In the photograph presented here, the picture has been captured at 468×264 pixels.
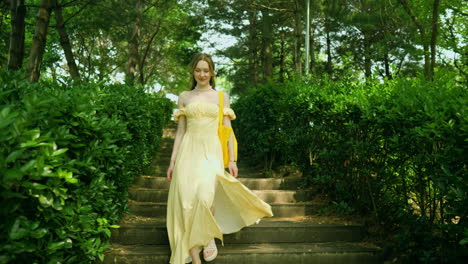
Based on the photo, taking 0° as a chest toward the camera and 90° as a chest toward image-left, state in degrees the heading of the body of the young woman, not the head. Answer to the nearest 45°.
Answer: approximately 0°

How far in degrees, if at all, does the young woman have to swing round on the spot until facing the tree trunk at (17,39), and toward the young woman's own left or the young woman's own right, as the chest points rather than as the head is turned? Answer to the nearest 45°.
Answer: approximately 135° to the young woman's own right

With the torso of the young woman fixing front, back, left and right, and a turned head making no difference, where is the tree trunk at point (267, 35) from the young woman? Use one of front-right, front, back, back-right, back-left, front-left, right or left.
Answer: back

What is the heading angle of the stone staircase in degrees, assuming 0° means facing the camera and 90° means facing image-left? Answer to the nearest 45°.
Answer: approximately 0°

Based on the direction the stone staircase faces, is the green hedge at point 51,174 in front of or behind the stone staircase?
in front

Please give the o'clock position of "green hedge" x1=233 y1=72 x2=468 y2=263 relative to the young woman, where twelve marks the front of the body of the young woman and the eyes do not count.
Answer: The green hedge is roughly at 9 o'clock from the young woman.

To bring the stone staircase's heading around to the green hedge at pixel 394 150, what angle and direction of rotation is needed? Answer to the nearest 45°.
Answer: approximately 45° to its left

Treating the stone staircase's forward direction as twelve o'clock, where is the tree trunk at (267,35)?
The tree trunk is roughly at 6 o'clock from the stone staircase.

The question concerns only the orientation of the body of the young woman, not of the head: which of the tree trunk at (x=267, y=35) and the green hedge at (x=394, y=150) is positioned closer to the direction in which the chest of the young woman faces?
the green hedge

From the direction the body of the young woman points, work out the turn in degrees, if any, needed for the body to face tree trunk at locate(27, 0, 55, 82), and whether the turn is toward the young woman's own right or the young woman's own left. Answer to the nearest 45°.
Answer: approximately 135° to the young woman's own right

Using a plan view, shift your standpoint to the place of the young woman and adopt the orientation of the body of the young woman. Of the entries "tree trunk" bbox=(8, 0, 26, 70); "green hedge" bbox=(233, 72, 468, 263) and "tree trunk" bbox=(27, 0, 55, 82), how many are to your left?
1

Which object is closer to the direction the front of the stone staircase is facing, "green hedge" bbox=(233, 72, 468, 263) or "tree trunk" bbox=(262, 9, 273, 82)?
the green hedge
